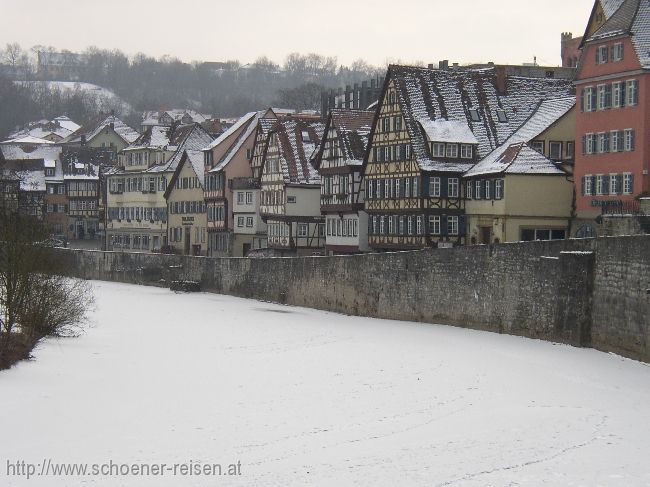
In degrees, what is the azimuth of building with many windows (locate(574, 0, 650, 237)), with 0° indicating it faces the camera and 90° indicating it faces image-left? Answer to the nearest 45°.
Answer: approximately 45°

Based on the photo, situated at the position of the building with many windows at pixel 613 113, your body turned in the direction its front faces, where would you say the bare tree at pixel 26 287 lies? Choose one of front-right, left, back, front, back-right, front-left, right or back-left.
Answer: front
